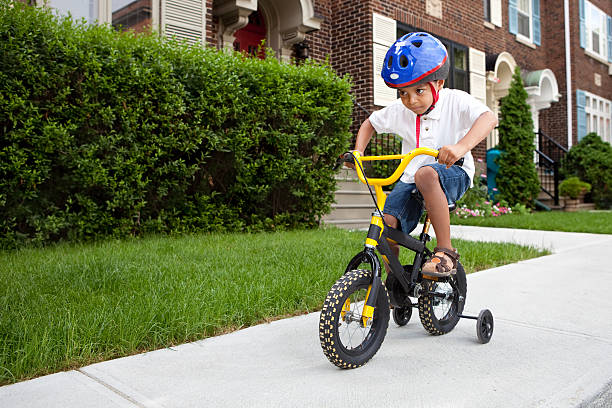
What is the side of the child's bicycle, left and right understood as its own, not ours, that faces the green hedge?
right

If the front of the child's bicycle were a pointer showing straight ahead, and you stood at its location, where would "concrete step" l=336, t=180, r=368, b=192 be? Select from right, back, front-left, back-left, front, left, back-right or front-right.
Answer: back-right

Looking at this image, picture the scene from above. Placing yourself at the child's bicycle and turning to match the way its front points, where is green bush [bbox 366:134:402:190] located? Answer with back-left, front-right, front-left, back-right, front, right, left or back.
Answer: back-right

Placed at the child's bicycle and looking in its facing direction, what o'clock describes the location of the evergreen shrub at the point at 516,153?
The evergreen shrub is roughly at 5 o'clock from the child's bicycle.

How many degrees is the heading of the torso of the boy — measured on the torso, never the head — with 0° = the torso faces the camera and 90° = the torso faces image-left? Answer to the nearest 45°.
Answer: approximately 45°

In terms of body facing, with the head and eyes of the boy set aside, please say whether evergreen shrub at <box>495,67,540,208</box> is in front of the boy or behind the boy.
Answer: behind
